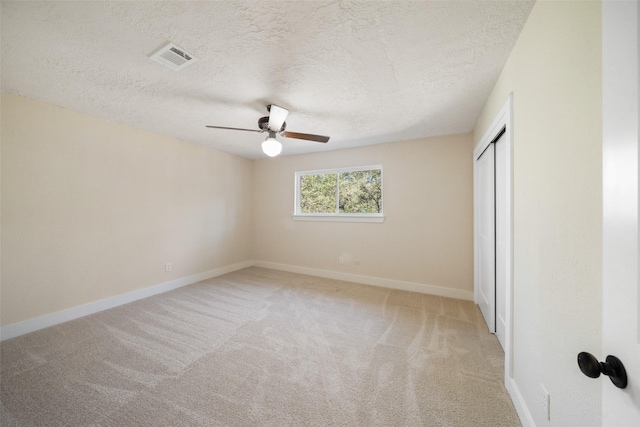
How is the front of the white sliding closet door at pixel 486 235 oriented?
to the viewer's left

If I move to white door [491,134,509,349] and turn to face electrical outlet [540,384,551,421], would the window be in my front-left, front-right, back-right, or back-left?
back-right

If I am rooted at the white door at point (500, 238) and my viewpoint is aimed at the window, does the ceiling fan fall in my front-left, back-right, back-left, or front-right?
front-left

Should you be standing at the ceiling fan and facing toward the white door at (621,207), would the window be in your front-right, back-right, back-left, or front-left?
back-left

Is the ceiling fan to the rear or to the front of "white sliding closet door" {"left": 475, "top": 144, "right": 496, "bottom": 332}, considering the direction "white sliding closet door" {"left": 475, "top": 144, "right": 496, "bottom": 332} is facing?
to the front

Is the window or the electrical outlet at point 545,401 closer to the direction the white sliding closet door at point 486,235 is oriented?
the window

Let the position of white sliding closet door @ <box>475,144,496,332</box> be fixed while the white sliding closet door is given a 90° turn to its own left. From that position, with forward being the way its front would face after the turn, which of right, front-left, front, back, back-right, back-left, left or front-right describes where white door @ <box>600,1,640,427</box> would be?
front

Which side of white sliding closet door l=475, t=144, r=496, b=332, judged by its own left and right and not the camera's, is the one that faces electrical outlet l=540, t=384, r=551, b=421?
left

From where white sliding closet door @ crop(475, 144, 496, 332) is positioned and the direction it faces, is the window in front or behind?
in front
